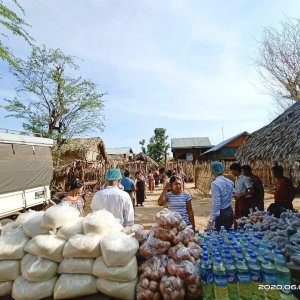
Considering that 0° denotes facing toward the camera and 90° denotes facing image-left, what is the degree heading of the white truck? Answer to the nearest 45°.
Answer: approximately 45°

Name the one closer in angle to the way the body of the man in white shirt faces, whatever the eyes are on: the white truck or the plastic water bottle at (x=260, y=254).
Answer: the white truck

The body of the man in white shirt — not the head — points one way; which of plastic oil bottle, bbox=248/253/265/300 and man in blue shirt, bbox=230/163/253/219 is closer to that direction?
the man in blue shirt

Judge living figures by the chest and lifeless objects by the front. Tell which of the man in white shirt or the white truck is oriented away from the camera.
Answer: the man in white shirt

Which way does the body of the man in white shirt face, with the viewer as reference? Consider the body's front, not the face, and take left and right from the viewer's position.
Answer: facing away from the viewer

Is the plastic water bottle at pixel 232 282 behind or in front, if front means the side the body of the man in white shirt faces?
behind

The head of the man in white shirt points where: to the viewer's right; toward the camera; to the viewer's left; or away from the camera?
away from the camera

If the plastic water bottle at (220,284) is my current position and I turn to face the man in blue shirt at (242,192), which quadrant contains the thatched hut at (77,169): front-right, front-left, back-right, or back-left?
front-left

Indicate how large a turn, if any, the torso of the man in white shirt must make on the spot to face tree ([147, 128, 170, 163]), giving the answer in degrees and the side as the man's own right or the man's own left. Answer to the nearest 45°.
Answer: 0° — they already face it

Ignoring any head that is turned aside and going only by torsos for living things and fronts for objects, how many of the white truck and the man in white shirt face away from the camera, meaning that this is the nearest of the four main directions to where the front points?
1
